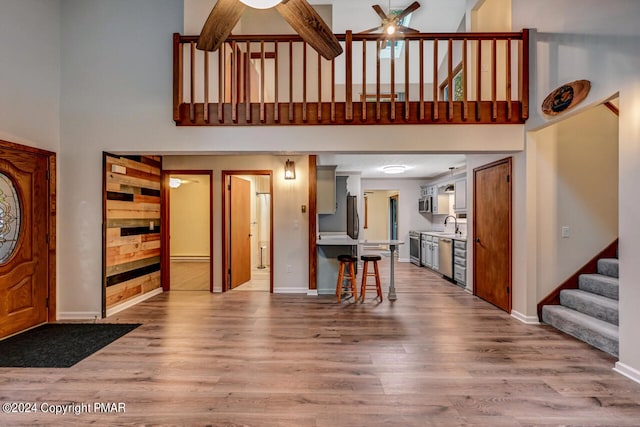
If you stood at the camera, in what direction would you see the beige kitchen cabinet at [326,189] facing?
facing to the right of the viewer

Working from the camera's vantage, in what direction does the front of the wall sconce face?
facing the viewer

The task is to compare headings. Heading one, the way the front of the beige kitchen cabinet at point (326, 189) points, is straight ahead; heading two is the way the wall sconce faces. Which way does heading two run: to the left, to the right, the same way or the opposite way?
to the right

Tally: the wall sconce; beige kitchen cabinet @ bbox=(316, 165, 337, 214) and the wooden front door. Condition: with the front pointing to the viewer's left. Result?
0

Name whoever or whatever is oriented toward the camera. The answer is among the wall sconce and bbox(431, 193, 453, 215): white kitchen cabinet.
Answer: the wall sconce

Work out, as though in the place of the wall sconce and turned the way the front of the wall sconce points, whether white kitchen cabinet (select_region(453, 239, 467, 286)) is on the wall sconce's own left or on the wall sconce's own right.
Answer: on the wall sconce's own left

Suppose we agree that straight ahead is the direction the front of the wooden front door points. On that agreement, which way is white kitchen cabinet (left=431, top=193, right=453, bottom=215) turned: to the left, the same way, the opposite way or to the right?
the opposite way

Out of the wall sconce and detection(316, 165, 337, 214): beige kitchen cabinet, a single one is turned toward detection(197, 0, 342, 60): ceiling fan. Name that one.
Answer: the wall sconce

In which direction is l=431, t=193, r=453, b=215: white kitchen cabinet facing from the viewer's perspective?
to the viewer's left

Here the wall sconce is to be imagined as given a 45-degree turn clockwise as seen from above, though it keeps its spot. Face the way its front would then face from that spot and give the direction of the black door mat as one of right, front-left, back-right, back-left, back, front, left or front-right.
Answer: front

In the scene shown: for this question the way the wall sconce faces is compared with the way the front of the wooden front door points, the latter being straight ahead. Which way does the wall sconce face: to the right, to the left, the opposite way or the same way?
to the right
